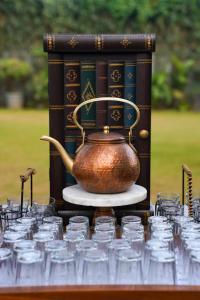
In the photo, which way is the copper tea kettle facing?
to the viewer's left

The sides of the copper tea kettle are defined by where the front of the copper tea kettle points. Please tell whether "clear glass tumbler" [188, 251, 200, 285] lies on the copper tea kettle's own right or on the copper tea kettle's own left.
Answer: on the copper tea kettle's own left

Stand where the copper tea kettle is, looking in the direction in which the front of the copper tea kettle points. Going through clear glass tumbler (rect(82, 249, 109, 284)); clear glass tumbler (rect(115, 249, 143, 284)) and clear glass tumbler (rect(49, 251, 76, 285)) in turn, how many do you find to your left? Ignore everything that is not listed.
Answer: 3

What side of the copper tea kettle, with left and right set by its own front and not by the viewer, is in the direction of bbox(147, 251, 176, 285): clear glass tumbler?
left
